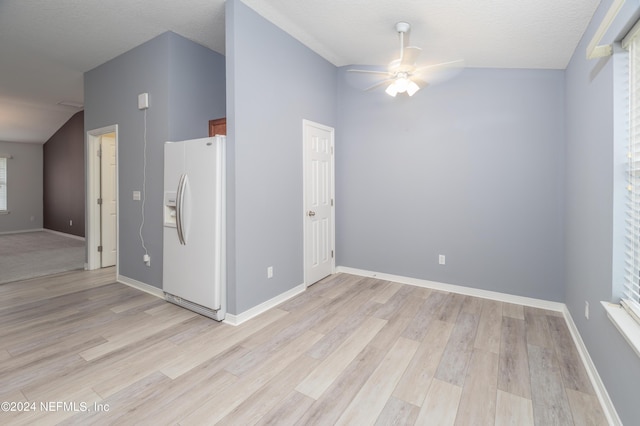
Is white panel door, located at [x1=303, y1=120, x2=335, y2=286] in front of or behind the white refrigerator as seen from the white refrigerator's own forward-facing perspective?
behind

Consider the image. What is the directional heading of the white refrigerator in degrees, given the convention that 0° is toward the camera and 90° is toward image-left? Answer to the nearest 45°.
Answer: approximately 45°

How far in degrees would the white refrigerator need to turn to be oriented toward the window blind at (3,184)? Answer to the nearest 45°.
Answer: approximately 90° to its right

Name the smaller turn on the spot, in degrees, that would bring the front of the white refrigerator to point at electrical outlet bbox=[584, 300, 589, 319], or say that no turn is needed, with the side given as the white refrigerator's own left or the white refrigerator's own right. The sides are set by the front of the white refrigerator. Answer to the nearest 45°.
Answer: approximately 90° to the white refrigerator's own left

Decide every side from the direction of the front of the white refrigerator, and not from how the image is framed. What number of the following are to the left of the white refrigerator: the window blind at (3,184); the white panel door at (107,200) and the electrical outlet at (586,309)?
1

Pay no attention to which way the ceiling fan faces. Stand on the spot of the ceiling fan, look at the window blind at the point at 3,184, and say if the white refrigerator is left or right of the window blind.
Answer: left
